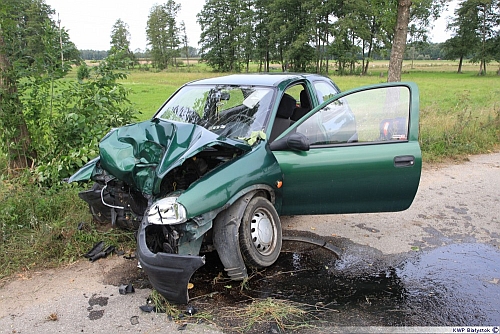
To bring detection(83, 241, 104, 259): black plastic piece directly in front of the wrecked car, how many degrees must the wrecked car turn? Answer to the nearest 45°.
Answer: approximately 45° to its right

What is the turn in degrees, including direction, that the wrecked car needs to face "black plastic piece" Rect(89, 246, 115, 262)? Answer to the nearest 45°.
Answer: approximately 45° to its right

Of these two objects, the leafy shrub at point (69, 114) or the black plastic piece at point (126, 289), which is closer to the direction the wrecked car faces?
the black plastic piece

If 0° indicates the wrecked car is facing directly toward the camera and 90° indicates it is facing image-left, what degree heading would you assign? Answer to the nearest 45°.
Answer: approximately 45°

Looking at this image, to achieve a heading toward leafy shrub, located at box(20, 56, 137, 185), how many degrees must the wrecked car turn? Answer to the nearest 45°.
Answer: approximately 90° to its right

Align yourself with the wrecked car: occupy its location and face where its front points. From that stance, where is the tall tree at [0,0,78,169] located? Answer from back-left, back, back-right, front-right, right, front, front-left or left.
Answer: right

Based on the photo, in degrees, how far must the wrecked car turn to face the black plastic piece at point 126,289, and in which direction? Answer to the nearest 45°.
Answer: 0° — it already faces it
